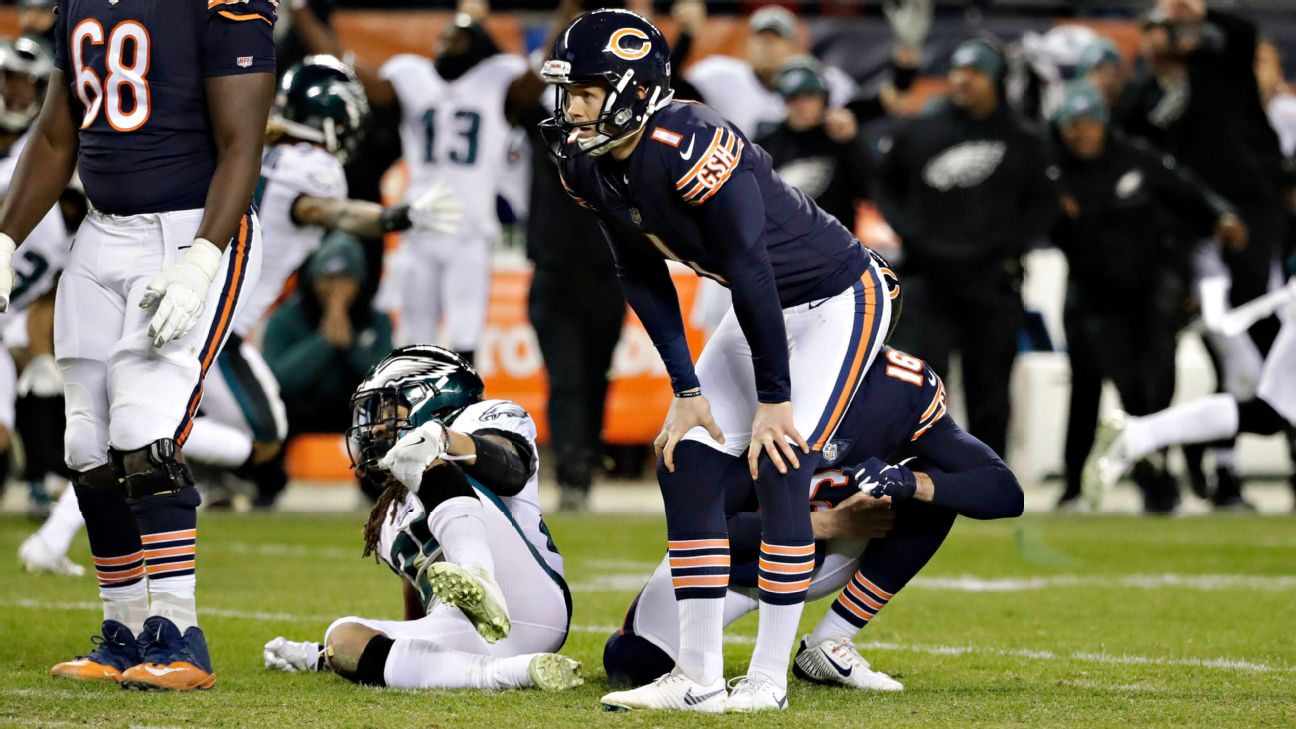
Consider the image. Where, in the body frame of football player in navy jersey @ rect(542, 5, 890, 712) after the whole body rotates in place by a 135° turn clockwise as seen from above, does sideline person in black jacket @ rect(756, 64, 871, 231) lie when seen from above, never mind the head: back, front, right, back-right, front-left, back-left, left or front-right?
front

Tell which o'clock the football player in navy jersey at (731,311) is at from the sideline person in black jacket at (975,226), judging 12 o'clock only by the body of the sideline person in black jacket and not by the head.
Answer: The football player in navy jersey is roughly at 12 o'clock from the sideline person in black jacket.

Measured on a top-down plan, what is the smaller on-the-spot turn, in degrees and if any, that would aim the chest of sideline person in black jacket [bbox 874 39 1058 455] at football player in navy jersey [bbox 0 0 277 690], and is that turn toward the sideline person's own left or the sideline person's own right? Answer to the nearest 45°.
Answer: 0° — they already face them

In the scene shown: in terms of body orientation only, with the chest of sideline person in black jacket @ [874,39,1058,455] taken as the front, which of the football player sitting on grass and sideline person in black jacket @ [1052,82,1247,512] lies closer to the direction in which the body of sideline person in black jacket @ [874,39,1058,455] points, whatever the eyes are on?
the football player sitting on grass

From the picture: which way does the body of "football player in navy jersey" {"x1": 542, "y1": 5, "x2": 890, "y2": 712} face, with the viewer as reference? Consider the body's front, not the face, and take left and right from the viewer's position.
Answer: facing the viewer and to the left of the viewer

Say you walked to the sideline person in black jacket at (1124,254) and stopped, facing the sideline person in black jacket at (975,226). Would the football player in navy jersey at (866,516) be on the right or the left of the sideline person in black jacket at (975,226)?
left
